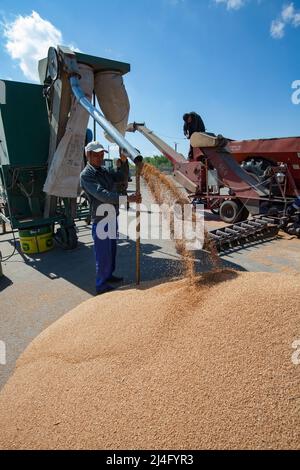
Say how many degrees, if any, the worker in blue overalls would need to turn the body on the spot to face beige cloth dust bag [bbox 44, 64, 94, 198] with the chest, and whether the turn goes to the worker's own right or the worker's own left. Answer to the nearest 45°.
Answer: approximately 135° to the worker's own left

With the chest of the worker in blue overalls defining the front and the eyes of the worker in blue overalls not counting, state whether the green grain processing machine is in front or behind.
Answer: behind

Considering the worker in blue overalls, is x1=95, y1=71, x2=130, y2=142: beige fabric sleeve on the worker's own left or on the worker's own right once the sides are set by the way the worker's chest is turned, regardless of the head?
on the worker's own left

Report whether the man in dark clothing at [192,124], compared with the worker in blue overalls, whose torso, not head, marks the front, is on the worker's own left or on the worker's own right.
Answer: on the worker's own left

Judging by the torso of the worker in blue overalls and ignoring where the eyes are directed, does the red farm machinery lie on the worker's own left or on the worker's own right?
on the worker's own left

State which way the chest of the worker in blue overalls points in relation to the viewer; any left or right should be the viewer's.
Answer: facing the viewer and to the right of the viewer
